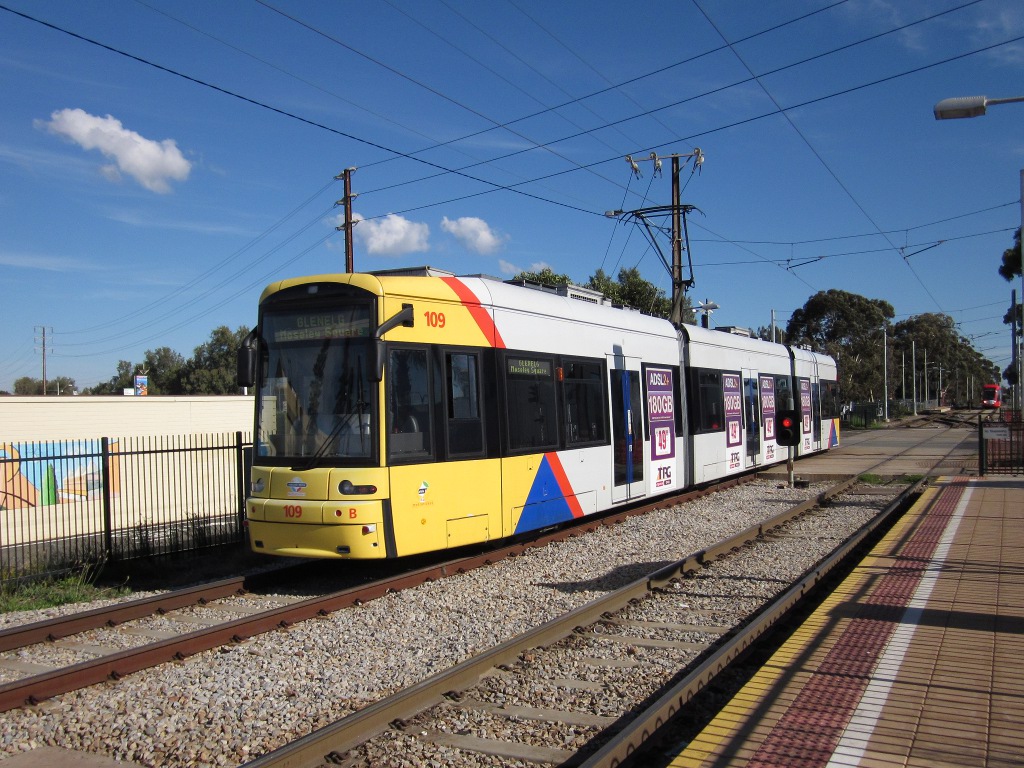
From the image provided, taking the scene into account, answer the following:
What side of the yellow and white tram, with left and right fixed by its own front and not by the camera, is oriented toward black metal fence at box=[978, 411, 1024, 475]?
back

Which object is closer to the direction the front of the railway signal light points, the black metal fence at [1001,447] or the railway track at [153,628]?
the railway track

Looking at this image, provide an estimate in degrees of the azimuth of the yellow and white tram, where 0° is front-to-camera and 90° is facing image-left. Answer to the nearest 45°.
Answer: approximately 45°

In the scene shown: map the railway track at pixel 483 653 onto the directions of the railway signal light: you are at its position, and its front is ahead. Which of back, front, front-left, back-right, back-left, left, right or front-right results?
front

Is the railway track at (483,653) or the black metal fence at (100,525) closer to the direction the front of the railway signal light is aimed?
the railway track

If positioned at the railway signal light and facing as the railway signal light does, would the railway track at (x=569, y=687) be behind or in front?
in front

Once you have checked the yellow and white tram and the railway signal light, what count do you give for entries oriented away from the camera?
0

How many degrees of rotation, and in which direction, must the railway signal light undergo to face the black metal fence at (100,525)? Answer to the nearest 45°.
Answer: approximately 45° to its right

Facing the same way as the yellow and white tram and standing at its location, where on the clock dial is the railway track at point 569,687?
The railway track is roughly at 10 o'clock from the yellow and white tram.

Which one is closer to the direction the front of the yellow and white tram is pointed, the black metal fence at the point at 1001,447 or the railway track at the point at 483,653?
the railway track

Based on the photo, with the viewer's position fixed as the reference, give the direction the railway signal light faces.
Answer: facing the viewer
